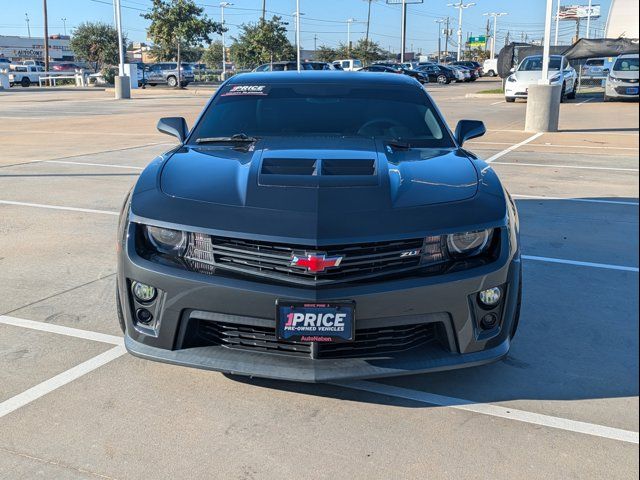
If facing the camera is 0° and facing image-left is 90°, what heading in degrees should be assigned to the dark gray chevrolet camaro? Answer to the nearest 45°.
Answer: approximately 0°

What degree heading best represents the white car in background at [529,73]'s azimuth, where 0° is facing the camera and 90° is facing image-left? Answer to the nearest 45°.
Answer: approximately 45°

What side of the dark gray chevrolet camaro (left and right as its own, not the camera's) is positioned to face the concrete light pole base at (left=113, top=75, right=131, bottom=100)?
back

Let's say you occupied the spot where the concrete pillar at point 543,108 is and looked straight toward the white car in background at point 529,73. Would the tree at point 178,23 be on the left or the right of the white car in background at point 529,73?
left

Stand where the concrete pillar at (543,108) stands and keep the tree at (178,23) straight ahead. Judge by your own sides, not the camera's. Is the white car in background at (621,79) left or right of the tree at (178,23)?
right

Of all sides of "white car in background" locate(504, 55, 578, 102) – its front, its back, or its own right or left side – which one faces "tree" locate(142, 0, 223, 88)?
right

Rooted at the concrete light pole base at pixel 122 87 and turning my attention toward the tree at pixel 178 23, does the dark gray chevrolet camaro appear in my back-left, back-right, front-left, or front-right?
back-right

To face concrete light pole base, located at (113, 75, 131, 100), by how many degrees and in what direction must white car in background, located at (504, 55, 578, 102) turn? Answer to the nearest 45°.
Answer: approximately 45° to its right

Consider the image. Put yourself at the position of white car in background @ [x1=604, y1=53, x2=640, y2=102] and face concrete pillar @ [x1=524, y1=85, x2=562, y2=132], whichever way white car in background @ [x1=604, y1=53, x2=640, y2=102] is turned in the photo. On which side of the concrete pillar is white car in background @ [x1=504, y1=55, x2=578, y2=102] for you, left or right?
right
